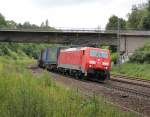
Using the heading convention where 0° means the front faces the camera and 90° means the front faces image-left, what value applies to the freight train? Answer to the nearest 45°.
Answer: approximately 315°
